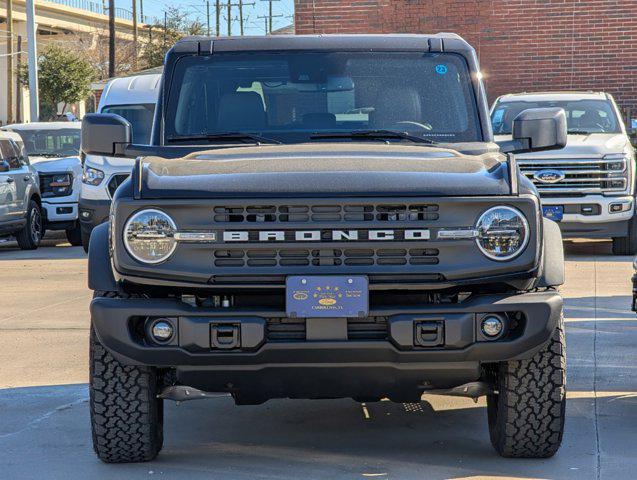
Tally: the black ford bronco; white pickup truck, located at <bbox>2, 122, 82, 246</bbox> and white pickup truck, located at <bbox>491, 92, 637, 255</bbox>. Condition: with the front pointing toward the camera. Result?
3

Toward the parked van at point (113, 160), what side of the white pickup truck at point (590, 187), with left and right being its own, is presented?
right

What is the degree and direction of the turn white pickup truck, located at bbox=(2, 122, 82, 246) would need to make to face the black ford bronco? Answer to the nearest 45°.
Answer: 0° — it already faces it

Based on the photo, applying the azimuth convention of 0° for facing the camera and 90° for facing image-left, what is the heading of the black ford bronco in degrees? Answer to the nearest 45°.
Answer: approximately 0°

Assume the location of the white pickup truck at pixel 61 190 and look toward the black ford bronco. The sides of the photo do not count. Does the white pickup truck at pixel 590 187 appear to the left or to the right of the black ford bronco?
left

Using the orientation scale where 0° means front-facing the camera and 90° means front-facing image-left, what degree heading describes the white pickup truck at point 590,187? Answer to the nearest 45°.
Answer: approximately 0°

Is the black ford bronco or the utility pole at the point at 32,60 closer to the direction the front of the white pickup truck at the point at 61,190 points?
the black ford bronco

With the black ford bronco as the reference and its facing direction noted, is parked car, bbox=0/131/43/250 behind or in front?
behind
